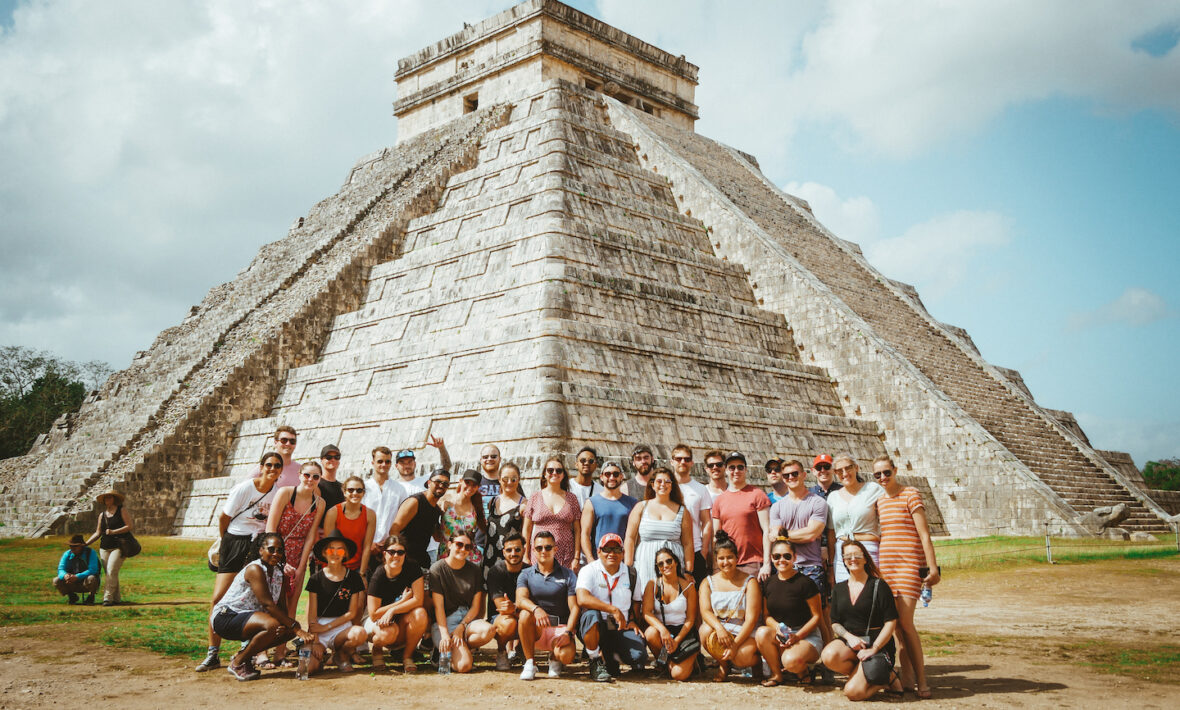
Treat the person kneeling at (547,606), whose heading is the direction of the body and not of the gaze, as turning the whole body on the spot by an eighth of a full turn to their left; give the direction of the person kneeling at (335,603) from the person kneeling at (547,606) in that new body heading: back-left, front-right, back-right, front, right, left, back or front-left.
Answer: back-right

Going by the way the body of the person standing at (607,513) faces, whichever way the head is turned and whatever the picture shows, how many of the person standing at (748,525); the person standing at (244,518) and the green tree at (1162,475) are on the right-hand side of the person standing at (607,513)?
1

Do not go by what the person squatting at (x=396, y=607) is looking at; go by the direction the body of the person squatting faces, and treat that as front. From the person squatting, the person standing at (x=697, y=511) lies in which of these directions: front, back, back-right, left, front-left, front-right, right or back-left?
left

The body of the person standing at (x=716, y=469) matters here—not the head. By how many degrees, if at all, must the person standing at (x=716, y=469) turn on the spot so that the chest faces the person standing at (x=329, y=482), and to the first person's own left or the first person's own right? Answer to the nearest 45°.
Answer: approximately 90° to the first person's own right

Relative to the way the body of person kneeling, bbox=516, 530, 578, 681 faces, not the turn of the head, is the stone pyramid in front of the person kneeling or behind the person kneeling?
behind

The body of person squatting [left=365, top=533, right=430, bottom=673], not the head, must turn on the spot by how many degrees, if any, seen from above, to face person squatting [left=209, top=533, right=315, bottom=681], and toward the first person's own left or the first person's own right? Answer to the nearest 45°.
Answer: approximately 90° to the first person's own right

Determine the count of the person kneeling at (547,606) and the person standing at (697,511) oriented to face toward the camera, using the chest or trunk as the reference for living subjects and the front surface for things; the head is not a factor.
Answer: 2

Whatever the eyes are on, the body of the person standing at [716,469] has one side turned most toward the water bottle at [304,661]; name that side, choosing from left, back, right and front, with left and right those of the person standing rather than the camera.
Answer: right
